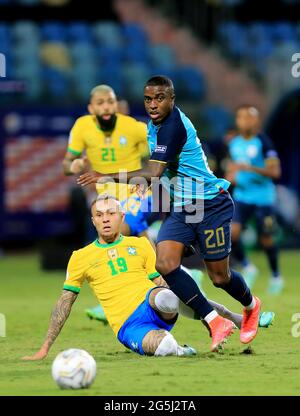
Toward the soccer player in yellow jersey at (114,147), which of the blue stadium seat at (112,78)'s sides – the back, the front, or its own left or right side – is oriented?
front

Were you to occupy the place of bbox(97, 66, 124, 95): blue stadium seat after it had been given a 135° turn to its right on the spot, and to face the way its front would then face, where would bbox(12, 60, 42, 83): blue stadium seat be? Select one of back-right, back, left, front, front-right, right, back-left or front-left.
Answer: front-left

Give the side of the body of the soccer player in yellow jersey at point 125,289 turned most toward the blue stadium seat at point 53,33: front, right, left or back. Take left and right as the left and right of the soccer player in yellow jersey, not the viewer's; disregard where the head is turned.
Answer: back

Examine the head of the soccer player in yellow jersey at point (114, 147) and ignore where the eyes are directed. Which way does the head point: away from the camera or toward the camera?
toward the camera

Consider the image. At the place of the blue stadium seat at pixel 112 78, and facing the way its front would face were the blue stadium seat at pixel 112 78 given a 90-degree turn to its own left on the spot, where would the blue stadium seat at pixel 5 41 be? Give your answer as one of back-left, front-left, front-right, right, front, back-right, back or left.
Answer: back

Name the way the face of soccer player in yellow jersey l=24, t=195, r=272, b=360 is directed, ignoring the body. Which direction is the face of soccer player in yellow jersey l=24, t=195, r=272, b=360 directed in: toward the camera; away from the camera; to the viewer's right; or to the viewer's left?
toward the camera

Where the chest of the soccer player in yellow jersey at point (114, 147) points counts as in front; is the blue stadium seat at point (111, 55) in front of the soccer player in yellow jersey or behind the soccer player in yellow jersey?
behind

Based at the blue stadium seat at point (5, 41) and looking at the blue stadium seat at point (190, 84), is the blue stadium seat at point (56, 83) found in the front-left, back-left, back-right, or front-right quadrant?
front-right

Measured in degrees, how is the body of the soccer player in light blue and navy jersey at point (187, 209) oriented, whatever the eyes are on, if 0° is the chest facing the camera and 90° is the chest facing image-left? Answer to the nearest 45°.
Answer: approximately 45°

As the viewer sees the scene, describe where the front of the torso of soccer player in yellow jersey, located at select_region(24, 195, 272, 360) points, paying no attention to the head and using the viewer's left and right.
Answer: facing the viewer

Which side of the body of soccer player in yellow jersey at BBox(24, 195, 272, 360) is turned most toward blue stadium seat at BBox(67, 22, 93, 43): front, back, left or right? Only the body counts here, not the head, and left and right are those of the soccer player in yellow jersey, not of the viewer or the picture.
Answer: back

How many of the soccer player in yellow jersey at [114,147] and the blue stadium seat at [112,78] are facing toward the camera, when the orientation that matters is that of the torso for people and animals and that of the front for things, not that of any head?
2

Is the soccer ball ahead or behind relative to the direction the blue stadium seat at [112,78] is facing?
ahead

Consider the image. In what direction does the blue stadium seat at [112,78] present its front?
toward the camera

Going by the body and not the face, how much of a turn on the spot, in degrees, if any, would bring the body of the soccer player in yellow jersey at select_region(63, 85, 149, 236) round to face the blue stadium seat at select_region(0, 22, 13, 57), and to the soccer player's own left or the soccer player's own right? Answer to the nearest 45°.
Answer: approximately 180°

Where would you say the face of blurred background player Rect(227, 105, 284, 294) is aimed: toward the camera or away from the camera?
toward the camera

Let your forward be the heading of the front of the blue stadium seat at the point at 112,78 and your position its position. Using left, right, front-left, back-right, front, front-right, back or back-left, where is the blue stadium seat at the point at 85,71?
right
